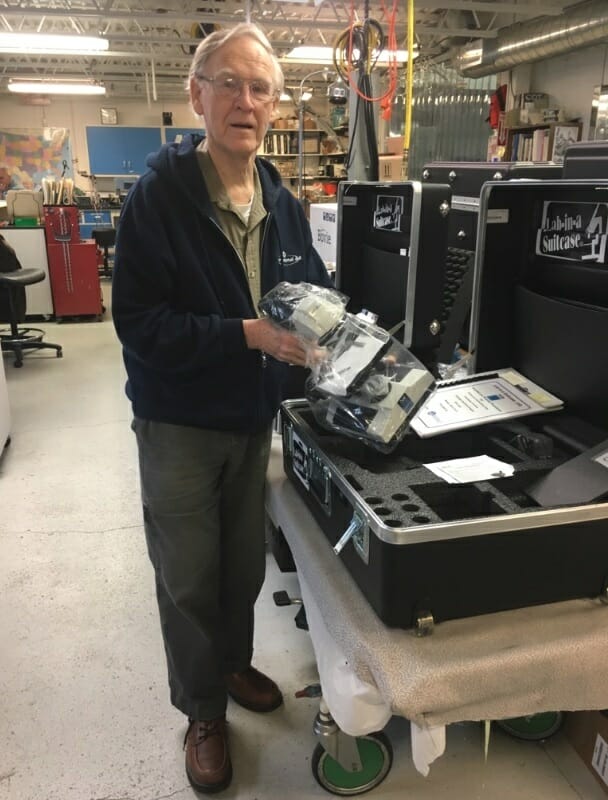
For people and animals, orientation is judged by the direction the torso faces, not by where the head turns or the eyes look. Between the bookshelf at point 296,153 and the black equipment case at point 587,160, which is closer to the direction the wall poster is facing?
the black equipment case

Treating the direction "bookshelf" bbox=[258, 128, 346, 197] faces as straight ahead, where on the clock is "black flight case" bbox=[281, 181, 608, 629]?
The black flight case is roughly at 12 o'clock from the bookshelf.

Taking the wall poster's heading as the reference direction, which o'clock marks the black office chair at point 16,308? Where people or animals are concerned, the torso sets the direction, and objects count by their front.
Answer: The black office chair is roughly at 12 o'clock from the wall poster.

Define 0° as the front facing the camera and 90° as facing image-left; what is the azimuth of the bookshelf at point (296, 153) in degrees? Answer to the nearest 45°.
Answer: approximately 0°
